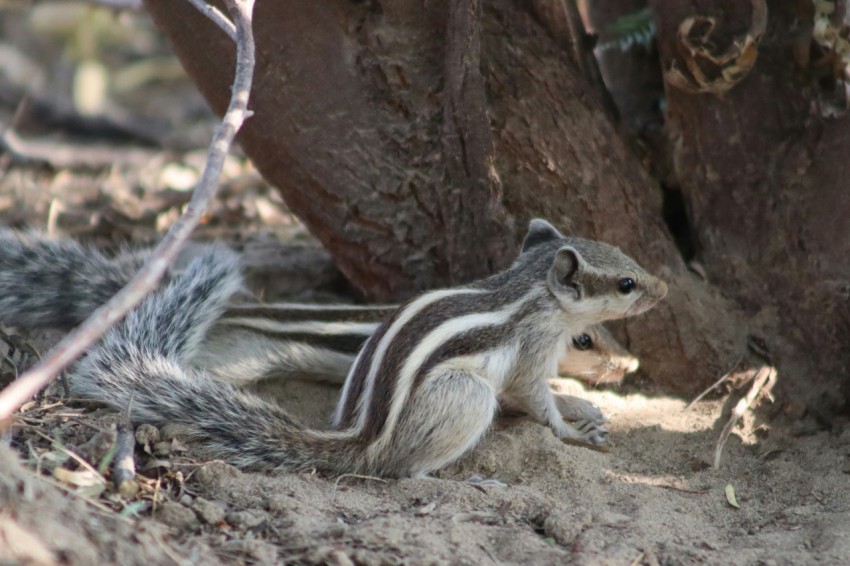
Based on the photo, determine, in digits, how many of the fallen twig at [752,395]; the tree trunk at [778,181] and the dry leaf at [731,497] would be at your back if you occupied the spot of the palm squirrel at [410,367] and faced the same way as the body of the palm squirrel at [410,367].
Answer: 0

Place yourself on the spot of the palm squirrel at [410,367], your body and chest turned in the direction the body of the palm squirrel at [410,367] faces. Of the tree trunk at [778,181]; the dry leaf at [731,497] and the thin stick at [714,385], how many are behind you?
0

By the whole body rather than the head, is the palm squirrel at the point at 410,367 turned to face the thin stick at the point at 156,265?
no

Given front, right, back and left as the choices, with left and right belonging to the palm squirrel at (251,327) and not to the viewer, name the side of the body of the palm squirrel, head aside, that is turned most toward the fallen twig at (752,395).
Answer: front

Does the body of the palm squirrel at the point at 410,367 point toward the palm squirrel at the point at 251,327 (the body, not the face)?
no

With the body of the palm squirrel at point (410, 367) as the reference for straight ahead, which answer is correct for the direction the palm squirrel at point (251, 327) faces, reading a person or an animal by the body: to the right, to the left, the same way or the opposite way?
the same way

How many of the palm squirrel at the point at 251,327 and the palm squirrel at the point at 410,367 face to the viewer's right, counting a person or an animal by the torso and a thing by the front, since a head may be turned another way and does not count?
2

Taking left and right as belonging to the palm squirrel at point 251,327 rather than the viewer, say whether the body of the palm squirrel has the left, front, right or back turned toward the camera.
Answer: right

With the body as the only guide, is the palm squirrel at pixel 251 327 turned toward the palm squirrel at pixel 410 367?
no

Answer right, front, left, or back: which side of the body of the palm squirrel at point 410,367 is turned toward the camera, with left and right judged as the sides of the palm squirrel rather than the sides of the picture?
right
